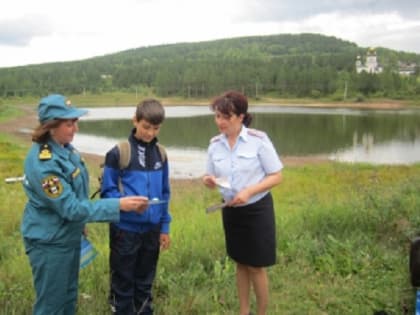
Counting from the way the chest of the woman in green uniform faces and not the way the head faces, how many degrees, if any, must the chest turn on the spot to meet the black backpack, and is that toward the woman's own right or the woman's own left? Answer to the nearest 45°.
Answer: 0° — they already face it

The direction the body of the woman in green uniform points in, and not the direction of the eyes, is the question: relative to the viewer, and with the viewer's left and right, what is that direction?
facing to the right of the viewer
